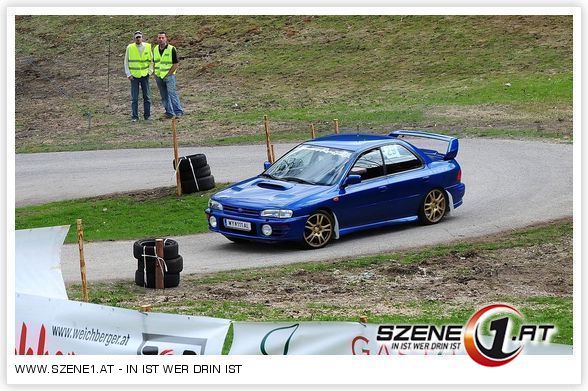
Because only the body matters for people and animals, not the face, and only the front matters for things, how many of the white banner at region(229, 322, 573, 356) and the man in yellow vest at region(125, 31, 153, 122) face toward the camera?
2

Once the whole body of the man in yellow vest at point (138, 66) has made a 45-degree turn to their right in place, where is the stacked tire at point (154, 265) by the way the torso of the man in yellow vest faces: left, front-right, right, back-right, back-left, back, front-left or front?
front-left

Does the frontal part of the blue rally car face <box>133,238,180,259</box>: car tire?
yes

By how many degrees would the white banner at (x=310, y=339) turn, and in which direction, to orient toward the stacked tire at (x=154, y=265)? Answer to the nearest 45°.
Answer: approximately 135° to its right

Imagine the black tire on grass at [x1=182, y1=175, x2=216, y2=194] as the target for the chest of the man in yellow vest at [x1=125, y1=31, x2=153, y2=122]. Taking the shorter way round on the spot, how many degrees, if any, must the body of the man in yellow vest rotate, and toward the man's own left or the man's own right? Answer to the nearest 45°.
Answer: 0° — they already face it

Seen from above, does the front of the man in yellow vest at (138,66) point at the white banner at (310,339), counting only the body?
yes

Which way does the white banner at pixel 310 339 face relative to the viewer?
toward the camera

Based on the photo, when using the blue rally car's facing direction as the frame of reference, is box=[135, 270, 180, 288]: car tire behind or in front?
in front

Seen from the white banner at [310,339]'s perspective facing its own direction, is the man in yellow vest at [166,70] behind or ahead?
behind

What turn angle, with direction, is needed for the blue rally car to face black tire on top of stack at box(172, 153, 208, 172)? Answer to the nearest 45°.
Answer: approximately 90° to its right

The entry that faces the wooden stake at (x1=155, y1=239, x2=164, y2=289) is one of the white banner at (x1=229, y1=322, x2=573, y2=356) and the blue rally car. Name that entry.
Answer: the blue rally car

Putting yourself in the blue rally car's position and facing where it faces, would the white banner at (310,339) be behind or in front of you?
in front

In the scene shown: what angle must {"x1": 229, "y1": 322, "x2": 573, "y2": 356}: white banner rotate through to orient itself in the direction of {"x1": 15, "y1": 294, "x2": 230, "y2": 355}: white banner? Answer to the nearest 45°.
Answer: approximately 90° to its right

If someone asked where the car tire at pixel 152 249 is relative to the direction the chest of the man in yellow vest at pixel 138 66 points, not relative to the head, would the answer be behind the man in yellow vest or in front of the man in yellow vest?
in front

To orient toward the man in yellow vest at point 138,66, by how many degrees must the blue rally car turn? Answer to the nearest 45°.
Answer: approximately 135° to its right

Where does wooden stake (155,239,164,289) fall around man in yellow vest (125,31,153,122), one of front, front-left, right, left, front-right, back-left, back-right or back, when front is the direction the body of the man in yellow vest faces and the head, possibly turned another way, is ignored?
front
